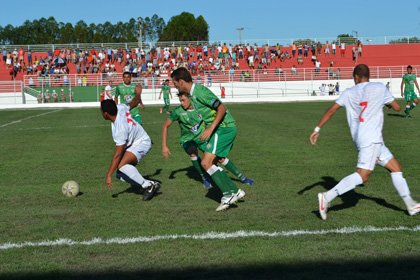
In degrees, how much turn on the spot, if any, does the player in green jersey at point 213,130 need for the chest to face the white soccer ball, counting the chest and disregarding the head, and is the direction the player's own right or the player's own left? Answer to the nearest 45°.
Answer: approximately 45° to the player's own right

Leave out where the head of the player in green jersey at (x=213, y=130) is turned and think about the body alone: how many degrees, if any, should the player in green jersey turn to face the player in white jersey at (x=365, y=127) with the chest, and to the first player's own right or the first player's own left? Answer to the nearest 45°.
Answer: approximately 135° to the first player's own left

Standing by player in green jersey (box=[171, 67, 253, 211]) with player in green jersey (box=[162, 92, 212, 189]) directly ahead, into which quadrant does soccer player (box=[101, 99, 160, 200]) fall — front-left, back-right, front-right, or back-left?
front-left

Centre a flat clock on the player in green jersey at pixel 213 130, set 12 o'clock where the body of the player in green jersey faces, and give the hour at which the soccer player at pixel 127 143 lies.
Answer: The soccer player is roughly at 1 o'clock from the player in green jersey.

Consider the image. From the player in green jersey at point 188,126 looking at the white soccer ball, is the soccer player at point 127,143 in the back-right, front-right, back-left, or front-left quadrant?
front-left

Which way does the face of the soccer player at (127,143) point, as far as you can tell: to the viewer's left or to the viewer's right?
to the viewer's left

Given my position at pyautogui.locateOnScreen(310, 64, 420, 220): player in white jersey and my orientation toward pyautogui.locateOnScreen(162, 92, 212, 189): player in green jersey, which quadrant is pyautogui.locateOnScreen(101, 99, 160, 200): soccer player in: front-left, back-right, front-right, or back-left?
front-left

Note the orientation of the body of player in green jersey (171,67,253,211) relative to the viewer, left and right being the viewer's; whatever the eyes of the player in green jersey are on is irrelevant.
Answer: facing to the left of the viewer

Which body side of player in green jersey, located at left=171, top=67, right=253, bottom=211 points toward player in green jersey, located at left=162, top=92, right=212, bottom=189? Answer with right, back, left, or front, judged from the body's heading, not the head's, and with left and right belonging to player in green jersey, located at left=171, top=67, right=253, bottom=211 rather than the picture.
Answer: right
